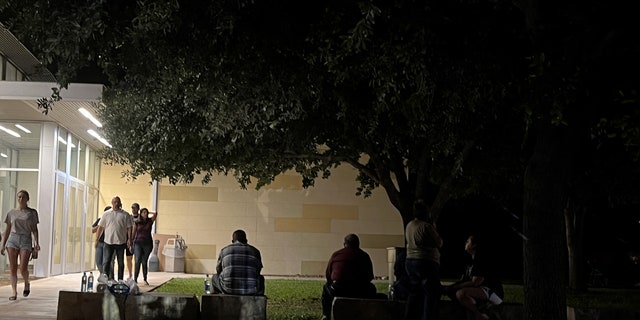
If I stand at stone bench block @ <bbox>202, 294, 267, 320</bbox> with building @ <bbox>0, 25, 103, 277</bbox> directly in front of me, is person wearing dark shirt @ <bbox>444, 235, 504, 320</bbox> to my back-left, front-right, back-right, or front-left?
back-right

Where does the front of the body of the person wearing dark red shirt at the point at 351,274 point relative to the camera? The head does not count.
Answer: away from the camera

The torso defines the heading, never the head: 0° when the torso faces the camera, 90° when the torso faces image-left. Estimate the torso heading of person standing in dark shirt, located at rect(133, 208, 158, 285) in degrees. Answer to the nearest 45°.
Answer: approximately 0°

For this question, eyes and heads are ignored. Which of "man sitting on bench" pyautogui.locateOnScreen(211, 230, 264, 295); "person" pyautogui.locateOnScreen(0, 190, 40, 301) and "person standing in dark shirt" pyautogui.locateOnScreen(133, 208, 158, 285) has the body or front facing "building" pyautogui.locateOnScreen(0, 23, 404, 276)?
the man sitting on bench

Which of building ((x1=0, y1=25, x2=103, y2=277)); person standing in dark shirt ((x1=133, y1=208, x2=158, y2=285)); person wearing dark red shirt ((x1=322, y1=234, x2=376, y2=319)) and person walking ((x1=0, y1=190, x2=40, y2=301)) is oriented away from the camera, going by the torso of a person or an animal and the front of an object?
the person wearing dark red shirt

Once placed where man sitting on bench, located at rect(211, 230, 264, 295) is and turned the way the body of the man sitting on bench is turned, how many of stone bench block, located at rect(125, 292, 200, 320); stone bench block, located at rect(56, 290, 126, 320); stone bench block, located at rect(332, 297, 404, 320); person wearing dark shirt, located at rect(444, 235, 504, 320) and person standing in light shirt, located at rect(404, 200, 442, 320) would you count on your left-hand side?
2

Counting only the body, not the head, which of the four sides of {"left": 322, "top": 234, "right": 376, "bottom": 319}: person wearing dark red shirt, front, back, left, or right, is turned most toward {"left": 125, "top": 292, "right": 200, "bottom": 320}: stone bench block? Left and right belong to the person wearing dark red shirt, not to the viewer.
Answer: left

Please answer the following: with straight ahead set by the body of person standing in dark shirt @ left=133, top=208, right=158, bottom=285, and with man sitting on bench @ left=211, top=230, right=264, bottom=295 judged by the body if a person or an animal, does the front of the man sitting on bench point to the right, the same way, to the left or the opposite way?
the opposite way

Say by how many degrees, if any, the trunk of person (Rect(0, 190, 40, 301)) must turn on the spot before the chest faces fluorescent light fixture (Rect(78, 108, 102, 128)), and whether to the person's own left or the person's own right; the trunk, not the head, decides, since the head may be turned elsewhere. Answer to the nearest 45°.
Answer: approximately 180°

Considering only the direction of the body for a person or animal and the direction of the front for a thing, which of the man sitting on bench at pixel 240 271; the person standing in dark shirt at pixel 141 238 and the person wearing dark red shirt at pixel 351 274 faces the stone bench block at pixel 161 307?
the person standing in dark shirt

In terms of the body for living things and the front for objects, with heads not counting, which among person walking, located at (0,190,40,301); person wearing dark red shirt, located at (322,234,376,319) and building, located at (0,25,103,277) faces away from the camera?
the person wearing dark red shirt
